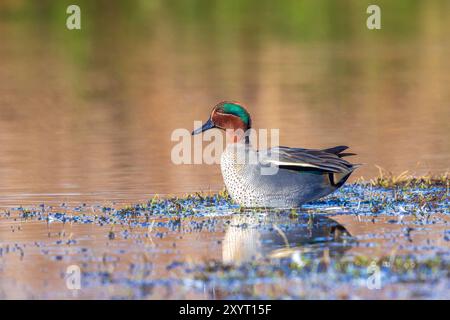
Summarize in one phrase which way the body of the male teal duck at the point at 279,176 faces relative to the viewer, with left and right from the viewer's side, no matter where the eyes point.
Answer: facing to the left of the viewer
